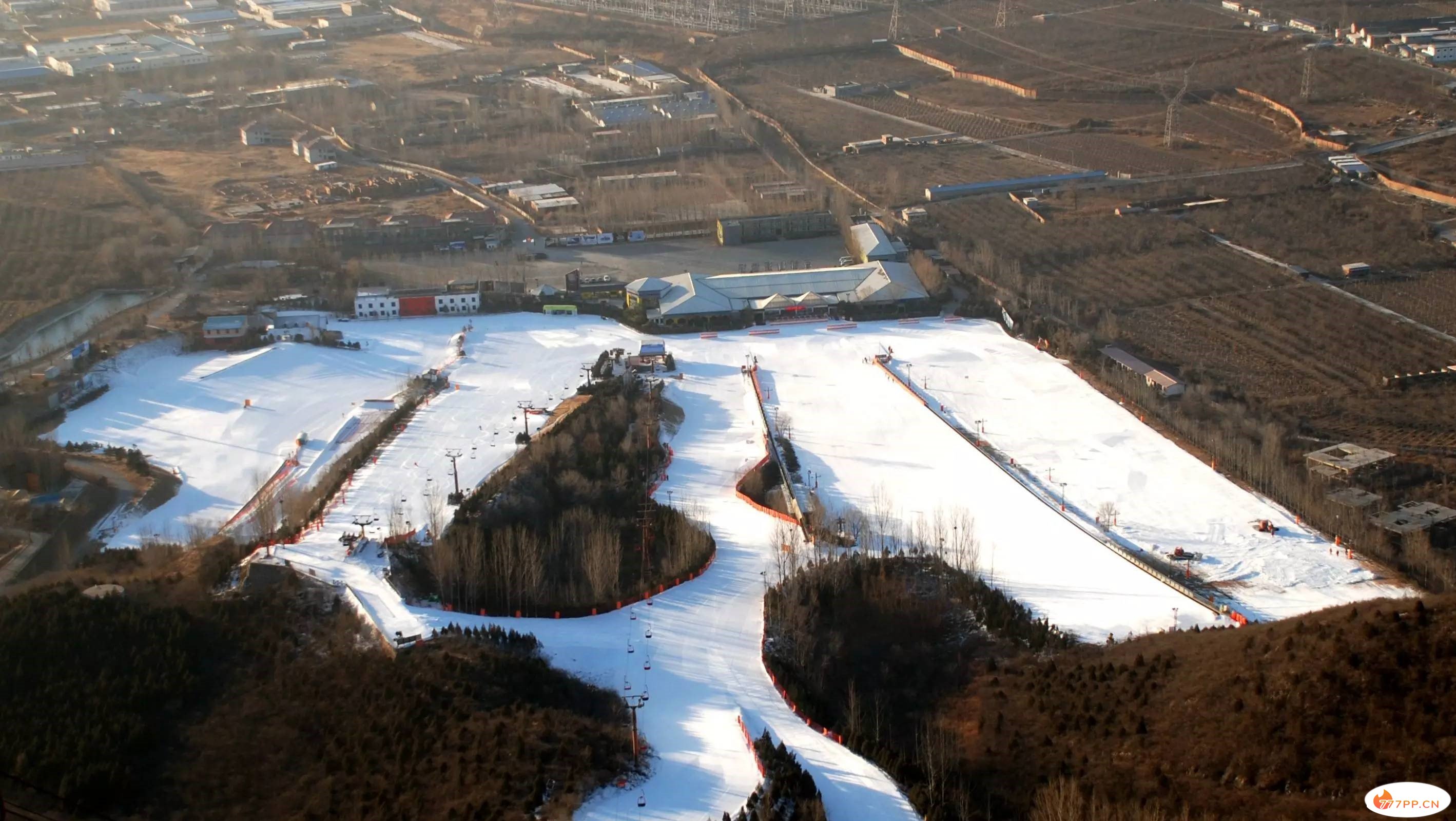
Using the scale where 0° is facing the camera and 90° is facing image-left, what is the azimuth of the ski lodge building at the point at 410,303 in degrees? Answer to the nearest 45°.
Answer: approximately 0°

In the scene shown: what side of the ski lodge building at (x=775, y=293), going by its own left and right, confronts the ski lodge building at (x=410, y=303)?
right

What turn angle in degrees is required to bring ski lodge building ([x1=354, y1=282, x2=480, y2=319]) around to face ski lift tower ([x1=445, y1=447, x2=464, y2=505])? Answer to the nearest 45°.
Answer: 0° — it already faces it

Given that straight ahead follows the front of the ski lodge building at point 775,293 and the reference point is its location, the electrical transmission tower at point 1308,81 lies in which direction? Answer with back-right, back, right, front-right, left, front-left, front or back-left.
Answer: back-left

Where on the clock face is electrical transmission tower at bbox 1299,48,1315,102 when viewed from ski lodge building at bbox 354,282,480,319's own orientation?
The electrical transmission tower is roughly at 8 o'clock from the ski lodge building.

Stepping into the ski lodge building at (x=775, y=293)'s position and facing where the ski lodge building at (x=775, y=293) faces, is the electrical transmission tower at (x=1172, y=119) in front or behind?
behind

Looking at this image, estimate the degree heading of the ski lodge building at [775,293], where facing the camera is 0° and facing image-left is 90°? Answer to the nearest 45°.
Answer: approximately 0°

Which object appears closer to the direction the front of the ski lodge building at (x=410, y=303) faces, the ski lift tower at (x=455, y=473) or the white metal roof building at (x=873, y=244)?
the ski lift tower

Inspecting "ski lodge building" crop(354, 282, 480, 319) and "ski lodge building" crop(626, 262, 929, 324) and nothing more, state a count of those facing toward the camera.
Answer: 2

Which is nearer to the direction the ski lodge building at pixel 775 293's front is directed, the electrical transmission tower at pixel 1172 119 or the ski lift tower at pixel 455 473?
the ski lift tower
